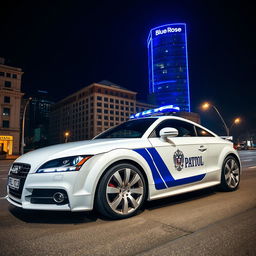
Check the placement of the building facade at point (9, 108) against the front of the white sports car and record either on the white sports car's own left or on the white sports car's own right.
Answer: on the white sports car's own right

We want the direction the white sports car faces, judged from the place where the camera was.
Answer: facing the viewer and to the left of the viewer
